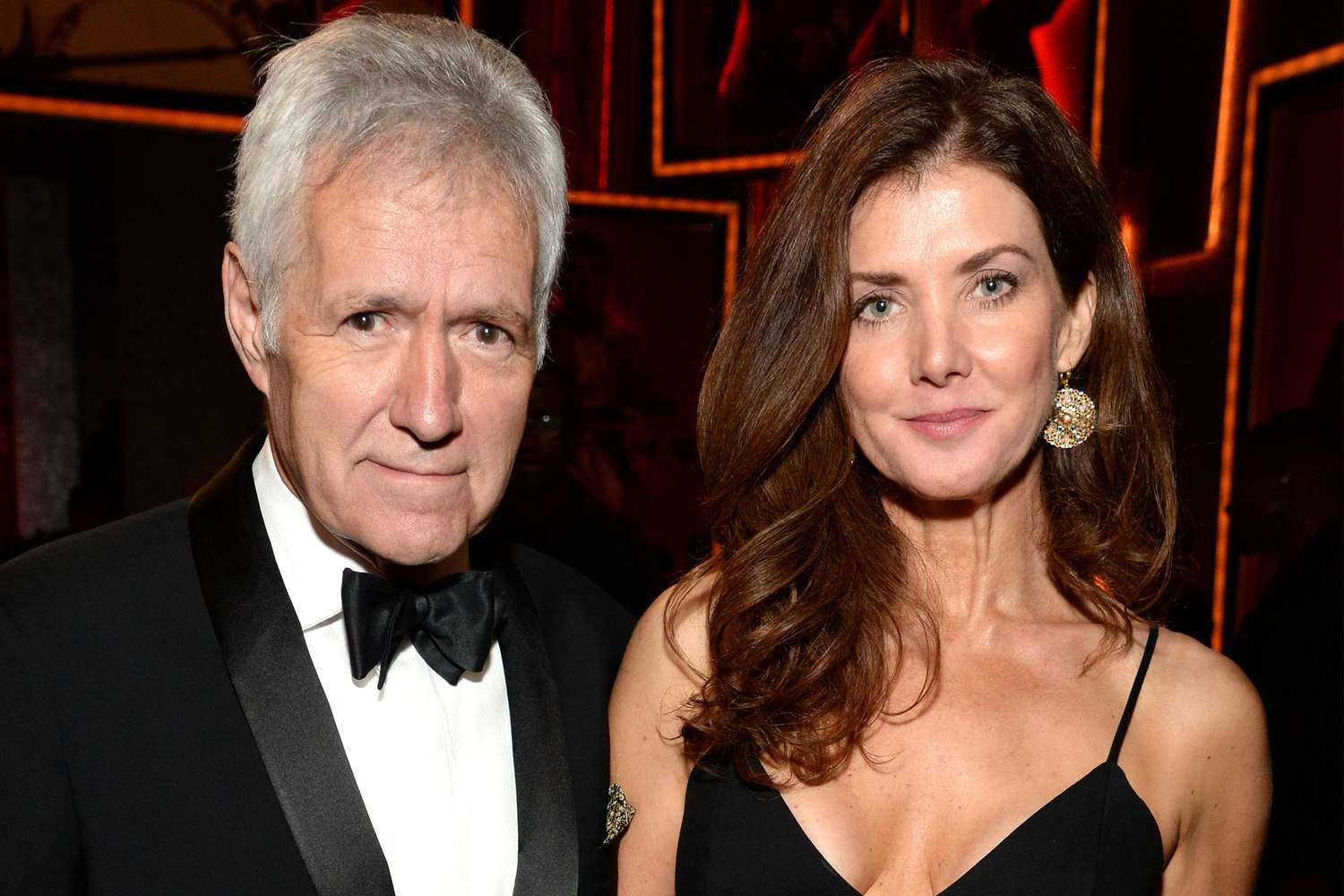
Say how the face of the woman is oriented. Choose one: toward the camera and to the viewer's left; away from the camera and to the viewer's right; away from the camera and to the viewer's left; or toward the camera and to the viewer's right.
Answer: toward the camera and to the viewer's left

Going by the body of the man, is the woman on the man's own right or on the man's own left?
on the man's own left

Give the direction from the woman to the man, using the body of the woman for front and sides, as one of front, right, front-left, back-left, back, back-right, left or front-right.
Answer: front-right

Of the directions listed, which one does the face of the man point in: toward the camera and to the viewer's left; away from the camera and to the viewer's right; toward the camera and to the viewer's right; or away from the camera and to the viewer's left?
toward the camera and to the viewer's right

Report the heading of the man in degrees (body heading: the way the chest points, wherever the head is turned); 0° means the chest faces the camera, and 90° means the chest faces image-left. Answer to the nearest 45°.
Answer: approximately 315°

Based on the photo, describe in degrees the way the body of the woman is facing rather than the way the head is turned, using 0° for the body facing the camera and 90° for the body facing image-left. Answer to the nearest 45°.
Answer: approximately 0°
